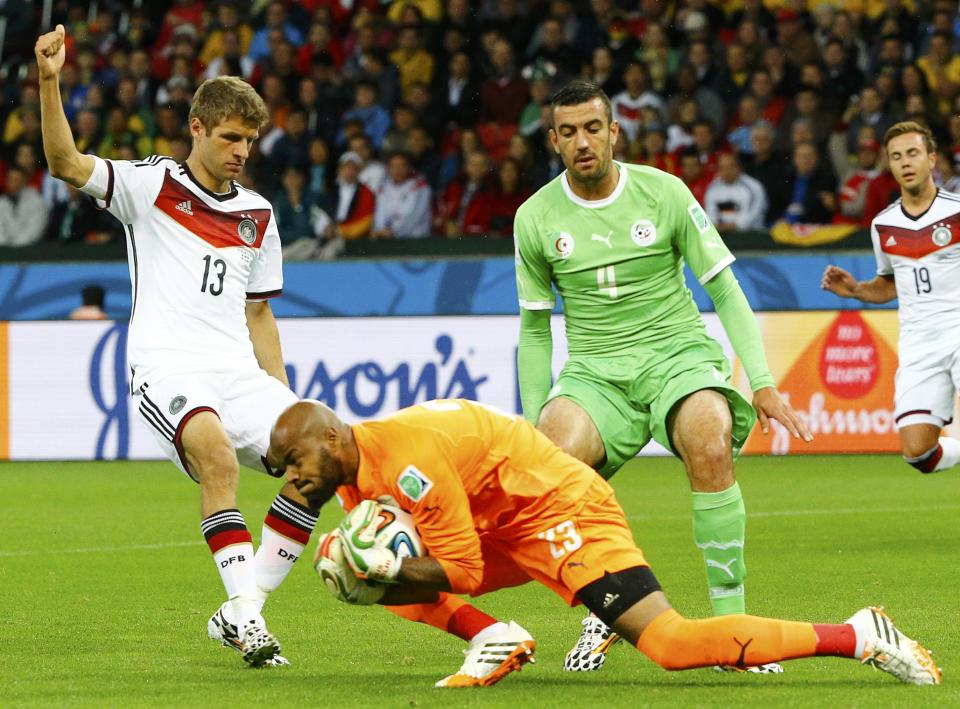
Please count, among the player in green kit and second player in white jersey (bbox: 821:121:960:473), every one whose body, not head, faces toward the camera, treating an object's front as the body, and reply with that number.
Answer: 2

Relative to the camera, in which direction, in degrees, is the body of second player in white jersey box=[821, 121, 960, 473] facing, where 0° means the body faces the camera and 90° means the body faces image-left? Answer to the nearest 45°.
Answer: approximately 0°

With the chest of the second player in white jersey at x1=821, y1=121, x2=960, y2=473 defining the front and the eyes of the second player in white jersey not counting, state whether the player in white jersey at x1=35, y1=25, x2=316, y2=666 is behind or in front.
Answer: in front

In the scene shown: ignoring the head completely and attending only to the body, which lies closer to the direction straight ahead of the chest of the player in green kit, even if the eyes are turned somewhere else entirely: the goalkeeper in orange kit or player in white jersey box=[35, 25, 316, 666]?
the goalkeeper in orange kit

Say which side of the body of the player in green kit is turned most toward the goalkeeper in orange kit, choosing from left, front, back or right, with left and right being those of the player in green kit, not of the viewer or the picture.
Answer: front

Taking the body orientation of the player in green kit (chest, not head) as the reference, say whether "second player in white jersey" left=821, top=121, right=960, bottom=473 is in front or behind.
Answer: behind

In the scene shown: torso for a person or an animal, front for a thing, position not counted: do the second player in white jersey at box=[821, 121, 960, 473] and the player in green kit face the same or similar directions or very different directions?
same or similar directions

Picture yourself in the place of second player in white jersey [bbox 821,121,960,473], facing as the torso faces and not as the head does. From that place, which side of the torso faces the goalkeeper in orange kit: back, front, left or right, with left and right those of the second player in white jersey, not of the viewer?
front

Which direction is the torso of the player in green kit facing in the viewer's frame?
toward the camera

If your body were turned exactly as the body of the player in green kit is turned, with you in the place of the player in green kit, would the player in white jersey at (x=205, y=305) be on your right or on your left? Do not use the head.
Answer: on your right

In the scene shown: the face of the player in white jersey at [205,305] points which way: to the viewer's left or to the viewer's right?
to the viewer's right

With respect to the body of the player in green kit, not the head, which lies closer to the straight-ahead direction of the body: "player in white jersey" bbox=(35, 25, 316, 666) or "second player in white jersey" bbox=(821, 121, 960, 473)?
the player in white jersey
